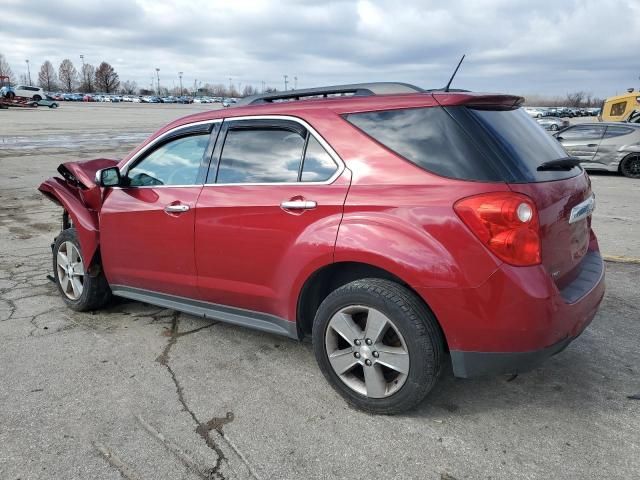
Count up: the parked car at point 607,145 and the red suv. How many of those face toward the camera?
0

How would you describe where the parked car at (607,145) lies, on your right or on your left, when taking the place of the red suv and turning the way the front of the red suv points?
on your right

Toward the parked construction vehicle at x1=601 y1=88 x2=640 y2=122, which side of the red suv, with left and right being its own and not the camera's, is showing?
right

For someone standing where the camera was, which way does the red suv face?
facing away from the viewer and to the left of the viewer
